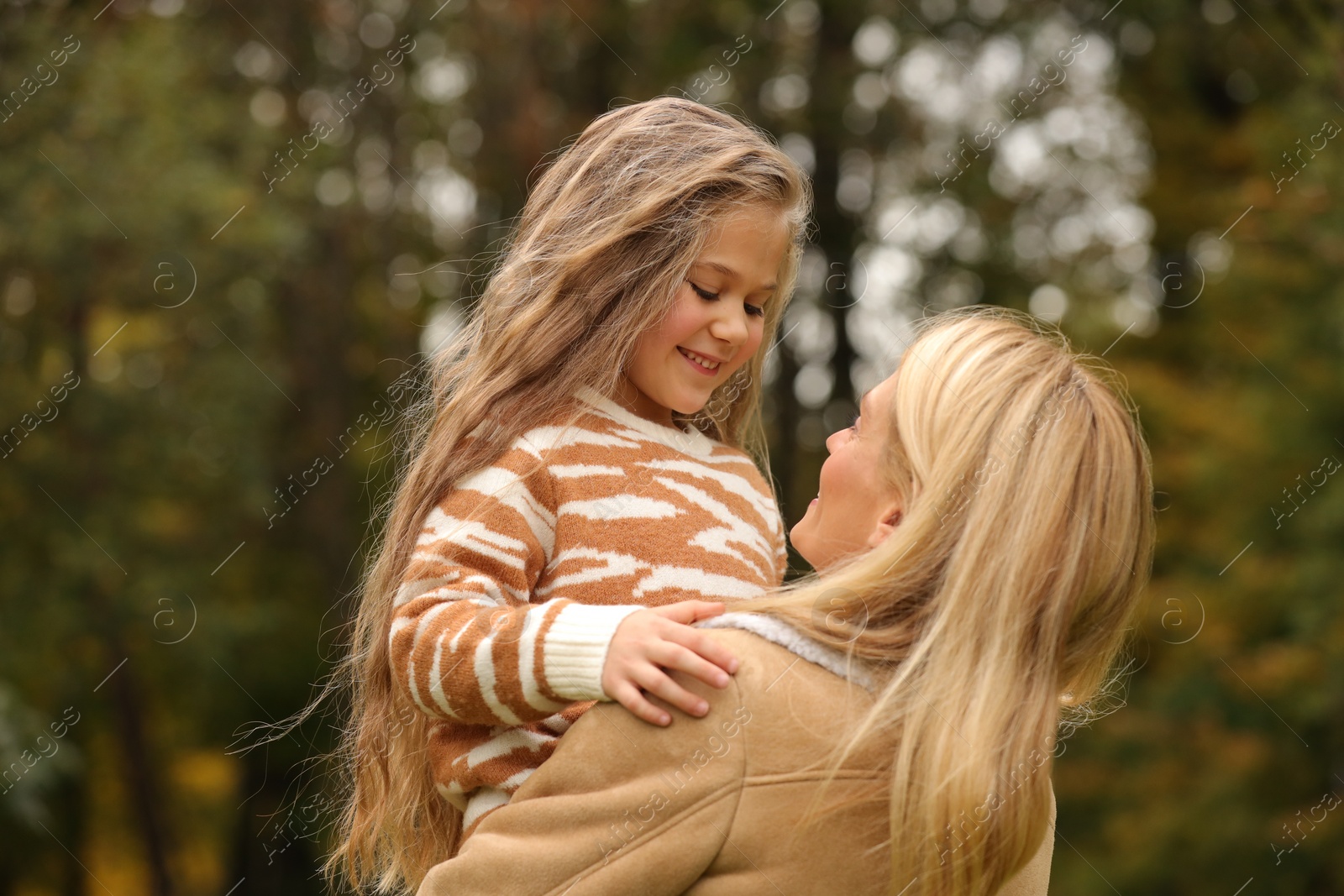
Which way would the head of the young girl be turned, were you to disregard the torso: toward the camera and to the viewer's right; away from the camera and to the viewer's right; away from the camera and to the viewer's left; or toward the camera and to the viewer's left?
toward the camera and to the viewer's right

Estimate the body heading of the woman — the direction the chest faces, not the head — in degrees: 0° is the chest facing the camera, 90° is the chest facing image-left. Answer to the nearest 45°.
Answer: approximately 135°

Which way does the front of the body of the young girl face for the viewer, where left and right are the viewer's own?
facing the viewer and to the right of the viewer
